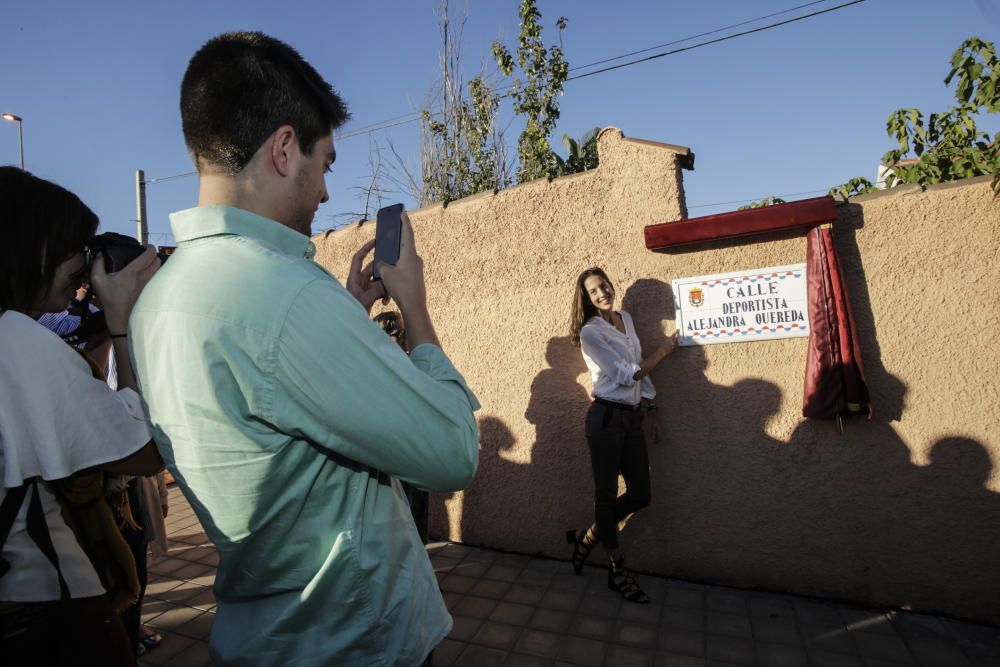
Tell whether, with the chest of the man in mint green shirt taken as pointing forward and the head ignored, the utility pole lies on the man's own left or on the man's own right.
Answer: on the man's own left

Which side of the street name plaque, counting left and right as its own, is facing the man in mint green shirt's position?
front

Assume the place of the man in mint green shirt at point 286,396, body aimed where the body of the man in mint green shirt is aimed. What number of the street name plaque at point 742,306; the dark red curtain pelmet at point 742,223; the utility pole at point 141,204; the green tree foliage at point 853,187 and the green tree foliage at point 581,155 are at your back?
0

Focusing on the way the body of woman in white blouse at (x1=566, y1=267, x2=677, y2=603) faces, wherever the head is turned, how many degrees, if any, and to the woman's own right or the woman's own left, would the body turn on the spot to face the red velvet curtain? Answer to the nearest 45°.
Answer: approximately 45° to the woman's own left

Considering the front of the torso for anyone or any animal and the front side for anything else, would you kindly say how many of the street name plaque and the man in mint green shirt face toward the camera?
1

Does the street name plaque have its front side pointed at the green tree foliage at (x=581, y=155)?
no

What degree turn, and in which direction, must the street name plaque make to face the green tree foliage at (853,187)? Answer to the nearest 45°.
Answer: approximately 135° to its left

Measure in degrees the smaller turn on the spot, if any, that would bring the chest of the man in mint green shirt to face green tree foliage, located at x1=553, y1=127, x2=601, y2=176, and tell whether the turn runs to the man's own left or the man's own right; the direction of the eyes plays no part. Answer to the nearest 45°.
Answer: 0° — they already face it

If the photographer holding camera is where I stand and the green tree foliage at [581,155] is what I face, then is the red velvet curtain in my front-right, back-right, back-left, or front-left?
front-right

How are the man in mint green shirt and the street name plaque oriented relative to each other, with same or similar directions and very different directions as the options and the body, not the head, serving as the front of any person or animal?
very different directions

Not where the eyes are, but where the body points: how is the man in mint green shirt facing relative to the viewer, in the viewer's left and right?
facing away from the viewer and to the right of the viewer

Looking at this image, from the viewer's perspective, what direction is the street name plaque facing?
toward the camera

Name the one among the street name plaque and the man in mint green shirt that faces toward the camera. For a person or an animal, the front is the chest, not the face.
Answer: the street name plaque

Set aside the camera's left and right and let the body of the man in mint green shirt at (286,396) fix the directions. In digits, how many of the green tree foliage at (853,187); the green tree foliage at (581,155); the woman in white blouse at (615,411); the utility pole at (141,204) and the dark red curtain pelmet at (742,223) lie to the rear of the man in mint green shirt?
0

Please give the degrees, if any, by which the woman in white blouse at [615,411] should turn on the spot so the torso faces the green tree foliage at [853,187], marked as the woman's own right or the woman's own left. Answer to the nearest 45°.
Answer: approximately 90° to the woman's own left

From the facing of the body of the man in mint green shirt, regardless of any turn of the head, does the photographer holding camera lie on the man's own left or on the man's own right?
on the man's own left

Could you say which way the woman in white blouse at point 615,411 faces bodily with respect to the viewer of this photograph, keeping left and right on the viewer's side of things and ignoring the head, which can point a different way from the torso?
facing the viewer and to the right of the viewer
